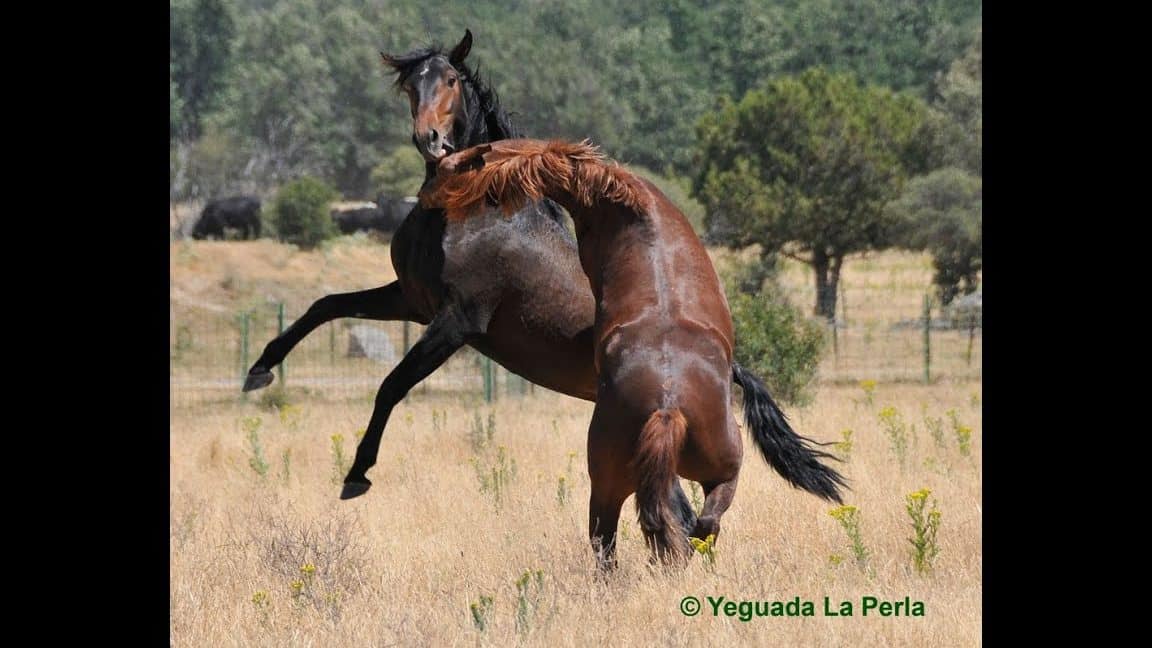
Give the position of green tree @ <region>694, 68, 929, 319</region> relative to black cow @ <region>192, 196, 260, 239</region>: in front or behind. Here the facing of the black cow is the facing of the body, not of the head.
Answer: behind

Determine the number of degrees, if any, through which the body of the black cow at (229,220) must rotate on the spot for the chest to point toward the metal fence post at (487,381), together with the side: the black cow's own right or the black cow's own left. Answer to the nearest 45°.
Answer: approximately 90° to the black cow's own left

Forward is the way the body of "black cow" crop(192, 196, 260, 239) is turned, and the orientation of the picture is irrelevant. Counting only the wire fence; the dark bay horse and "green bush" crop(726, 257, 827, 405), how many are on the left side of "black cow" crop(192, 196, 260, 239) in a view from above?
3

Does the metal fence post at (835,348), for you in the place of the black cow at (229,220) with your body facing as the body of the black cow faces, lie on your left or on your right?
on your left

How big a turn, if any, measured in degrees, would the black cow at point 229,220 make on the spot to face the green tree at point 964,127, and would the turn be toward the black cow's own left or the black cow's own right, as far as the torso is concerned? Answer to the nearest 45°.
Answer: approximately 180°

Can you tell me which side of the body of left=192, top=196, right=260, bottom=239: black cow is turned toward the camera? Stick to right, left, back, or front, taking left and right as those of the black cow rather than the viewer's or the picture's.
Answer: left

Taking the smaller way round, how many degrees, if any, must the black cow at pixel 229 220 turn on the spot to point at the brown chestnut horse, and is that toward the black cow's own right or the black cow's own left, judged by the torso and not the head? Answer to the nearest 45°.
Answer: approximately 90° to the black cow's own left

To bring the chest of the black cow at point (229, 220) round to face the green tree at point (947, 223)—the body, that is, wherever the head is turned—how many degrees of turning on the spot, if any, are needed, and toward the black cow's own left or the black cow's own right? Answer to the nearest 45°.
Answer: approximately 135° to the black cow's own left

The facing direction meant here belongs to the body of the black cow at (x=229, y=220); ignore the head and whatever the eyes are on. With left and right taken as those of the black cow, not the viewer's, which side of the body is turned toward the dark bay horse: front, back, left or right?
left

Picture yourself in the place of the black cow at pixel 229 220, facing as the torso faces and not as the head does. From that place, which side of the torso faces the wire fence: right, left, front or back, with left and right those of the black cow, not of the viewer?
left
